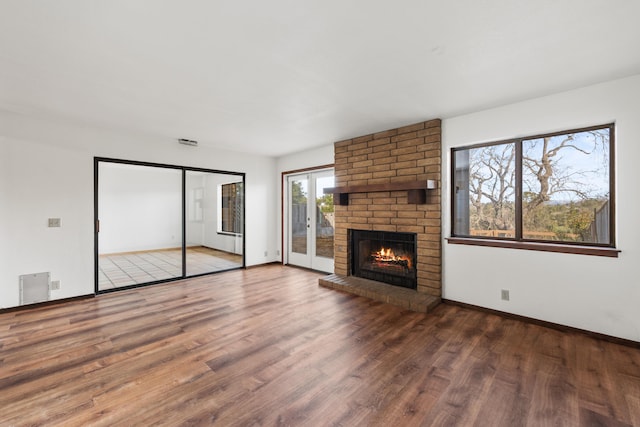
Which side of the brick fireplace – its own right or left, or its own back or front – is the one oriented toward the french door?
right

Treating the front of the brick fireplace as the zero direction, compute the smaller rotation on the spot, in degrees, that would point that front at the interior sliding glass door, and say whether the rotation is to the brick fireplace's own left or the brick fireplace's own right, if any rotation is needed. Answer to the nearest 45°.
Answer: approximately 45° to the brick fireplace's own right

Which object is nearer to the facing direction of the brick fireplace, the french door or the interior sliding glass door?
the interior sliding glass door

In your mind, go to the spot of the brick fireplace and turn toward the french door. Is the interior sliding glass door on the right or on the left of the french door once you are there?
left

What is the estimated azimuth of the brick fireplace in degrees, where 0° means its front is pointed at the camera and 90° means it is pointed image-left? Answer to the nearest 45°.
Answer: approximately 45°

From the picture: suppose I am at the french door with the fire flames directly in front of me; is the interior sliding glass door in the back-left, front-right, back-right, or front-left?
back-right

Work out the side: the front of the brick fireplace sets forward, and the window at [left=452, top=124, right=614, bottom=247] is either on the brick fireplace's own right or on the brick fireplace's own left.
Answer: on the brick fireplace's own left
